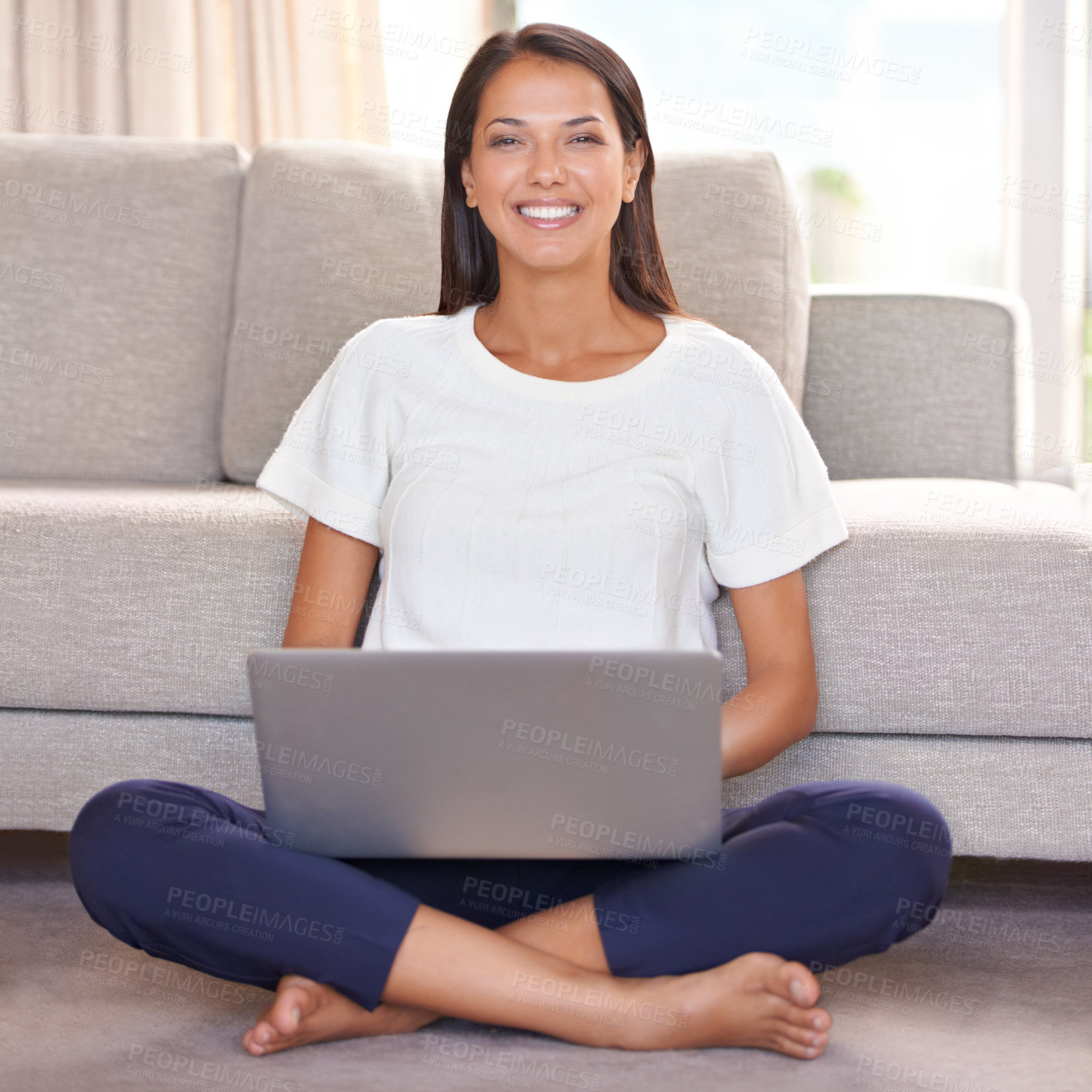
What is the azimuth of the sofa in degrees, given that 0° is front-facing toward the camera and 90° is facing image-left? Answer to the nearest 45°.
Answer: approximately 0°

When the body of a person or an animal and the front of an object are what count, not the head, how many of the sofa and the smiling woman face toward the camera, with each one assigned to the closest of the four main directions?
2

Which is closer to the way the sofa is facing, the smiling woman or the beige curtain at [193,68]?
the smiling woman

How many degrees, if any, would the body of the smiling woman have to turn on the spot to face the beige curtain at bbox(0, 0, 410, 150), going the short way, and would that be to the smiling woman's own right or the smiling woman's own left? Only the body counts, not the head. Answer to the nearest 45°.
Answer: approximately 180°

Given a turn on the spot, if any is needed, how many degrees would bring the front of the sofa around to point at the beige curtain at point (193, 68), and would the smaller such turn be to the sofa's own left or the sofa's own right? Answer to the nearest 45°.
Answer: approximately 180°

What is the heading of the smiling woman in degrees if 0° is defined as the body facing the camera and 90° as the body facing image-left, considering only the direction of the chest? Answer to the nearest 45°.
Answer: approximately 0°
